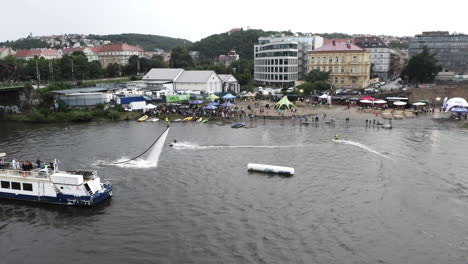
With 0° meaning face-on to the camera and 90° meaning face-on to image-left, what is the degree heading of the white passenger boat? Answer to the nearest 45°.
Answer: approximately 315°
